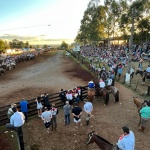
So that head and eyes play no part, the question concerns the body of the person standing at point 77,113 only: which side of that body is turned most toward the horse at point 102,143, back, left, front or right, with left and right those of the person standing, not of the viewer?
back

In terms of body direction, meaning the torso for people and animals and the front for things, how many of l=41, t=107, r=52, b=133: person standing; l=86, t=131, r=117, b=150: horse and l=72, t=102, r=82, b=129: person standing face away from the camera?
2

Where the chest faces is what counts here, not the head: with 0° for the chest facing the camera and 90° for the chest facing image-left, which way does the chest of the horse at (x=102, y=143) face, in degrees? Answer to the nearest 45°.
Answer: approximately 90°

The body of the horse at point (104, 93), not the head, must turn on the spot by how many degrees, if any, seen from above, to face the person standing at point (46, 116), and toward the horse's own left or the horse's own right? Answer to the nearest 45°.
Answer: approximately 90° to the horse's own left

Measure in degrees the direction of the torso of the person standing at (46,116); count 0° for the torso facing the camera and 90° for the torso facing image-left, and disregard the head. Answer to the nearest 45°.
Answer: approximately 180°

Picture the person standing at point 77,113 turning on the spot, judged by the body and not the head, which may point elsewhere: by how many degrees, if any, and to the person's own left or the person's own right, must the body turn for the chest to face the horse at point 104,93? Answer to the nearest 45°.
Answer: approximately 45° to the person's own right

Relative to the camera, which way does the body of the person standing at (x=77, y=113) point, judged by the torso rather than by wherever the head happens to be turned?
away from the camera

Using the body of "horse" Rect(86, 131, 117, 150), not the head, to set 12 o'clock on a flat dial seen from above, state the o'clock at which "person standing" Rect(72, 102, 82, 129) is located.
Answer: The person standing is roughly at 2 o'clock from the horse.

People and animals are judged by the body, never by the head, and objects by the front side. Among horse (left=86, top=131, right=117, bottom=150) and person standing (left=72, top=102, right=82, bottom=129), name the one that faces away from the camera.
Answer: the person standing

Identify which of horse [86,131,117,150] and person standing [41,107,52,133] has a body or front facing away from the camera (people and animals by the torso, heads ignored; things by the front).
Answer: the person standing

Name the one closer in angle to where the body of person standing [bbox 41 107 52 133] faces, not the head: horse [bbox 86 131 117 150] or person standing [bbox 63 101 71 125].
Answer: the person standing

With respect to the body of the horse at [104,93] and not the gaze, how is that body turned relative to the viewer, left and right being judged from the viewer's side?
facing away from the viewer and to the left of the viewer
